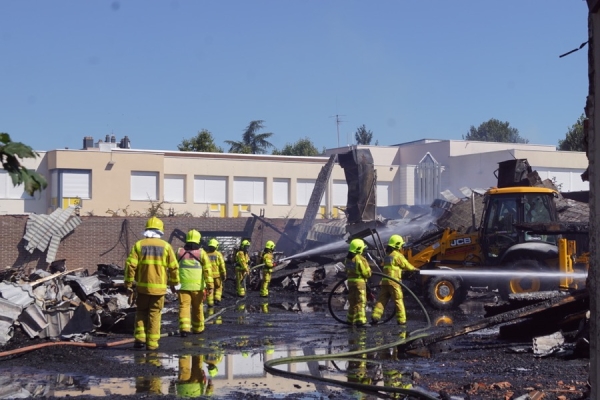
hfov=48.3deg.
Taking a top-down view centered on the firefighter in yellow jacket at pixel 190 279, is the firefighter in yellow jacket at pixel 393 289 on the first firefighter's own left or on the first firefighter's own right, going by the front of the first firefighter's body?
on the first firefighter's own right

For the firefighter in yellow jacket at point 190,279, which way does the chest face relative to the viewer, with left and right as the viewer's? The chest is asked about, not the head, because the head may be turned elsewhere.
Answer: facing away from the viewer

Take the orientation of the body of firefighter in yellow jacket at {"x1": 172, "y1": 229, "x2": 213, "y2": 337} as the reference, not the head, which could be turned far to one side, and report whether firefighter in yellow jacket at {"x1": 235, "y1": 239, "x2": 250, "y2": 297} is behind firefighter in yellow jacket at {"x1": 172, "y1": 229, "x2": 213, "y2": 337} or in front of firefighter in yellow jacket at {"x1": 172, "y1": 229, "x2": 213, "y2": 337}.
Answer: in front

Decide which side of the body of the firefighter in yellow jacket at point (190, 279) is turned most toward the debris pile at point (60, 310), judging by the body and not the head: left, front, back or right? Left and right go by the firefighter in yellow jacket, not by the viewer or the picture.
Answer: left

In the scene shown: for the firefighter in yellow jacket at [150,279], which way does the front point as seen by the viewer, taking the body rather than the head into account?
away from the camera

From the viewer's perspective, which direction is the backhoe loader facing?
to the viewer's left

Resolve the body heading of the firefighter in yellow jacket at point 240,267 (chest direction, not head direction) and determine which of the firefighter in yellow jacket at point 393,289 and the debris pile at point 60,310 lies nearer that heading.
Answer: the firefighter in yellow jacket

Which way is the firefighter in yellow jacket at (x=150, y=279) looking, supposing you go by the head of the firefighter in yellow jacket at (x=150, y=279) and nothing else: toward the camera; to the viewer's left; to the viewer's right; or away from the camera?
away from the camera
